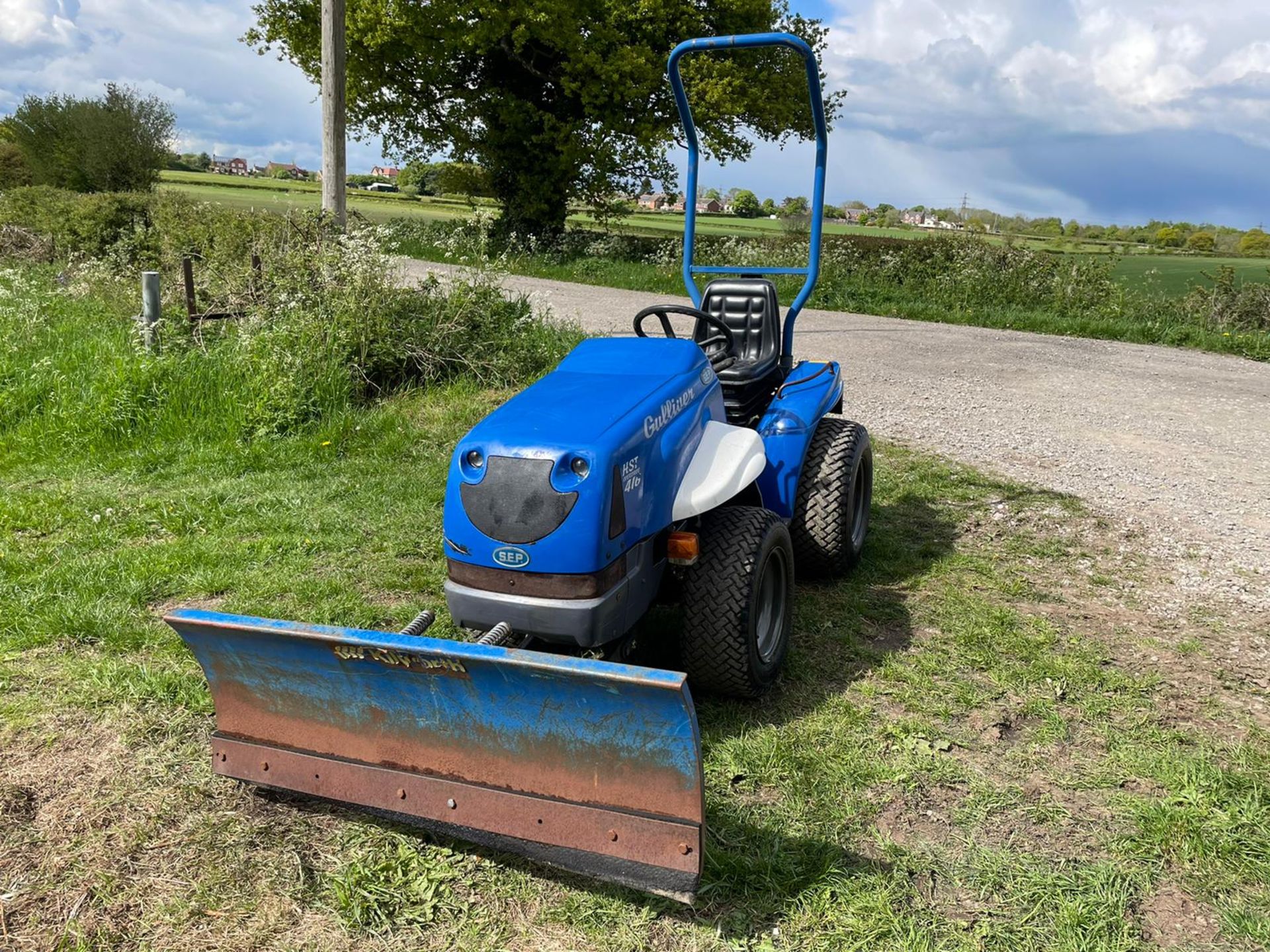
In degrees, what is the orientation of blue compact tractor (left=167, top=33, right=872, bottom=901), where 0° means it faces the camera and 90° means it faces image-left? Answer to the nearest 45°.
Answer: approximately 45°

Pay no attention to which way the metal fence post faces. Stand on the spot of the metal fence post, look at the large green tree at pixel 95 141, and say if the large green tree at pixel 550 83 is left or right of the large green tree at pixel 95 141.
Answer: right

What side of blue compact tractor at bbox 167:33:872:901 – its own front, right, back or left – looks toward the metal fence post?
right

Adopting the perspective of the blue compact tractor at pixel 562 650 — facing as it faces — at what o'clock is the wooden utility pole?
The wooden utility pole is roughly at 4 o'clock from the blue compact tractor.

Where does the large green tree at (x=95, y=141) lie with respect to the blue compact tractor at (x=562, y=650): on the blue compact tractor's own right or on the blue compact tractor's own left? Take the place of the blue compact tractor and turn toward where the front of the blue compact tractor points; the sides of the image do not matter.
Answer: on the blue compact tractor's own right

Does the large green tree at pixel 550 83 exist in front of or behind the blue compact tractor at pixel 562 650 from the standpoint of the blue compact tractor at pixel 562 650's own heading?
behind
